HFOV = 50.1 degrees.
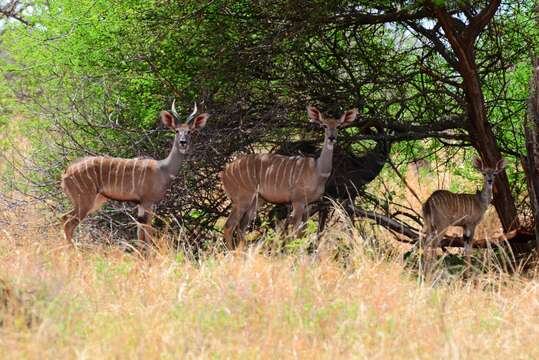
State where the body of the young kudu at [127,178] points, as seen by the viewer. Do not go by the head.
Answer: to the viewer's right

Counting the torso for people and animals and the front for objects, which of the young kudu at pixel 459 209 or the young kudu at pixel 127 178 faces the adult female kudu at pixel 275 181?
the young kudu at pixel 127 178

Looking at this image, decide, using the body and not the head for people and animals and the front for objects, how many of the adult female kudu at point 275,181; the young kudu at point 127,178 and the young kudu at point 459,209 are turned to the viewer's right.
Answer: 3

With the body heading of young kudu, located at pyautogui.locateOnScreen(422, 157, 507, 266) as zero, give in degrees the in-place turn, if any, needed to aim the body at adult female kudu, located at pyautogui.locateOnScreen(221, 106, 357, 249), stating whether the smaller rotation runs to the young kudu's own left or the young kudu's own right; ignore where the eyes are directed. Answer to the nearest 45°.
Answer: approximately 180°

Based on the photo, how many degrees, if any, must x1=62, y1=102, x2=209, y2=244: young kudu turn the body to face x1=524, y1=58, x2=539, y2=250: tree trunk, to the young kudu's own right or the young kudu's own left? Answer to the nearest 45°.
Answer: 0° — it already faces it

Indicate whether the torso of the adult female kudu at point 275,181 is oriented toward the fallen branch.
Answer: yes

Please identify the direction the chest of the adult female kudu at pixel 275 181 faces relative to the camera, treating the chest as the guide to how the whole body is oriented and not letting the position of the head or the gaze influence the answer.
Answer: to the viewer's right

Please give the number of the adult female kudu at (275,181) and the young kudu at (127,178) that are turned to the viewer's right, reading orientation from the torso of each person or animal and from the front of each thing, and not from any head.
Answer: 2

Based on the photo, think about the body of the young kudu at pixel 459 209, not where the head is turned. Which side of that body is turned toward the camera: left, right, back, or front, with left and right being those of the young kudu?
right

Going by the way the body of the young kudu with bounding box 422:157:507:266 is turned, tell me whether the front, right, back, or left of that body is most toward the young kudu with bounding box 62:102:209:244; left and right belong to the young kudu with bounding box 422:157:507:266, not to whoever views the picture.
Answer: back

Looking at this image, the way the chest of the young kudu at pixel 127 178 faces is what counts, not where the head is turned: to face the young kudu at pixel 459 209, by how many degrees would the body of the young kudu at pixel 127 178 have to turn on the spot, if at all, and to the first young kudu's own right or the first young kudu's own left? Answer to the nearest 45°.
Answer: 0° — it already faces it

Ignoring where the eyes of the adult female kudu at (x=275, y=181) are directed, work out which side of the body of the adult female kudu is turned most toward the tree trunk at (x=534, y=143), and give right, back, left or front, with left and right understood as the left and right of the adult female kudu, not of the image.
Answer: front

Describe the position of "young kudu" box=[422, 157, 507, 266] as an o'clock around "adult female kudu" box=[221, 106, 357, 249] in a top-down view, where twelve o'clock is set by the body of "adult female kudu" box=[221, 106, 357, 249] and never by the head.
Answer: "young kudu" box=[422, 157, 507, 266] is roughly at 12 o'clock from "adult female kudu" box=[221, 106, 357, 249].
